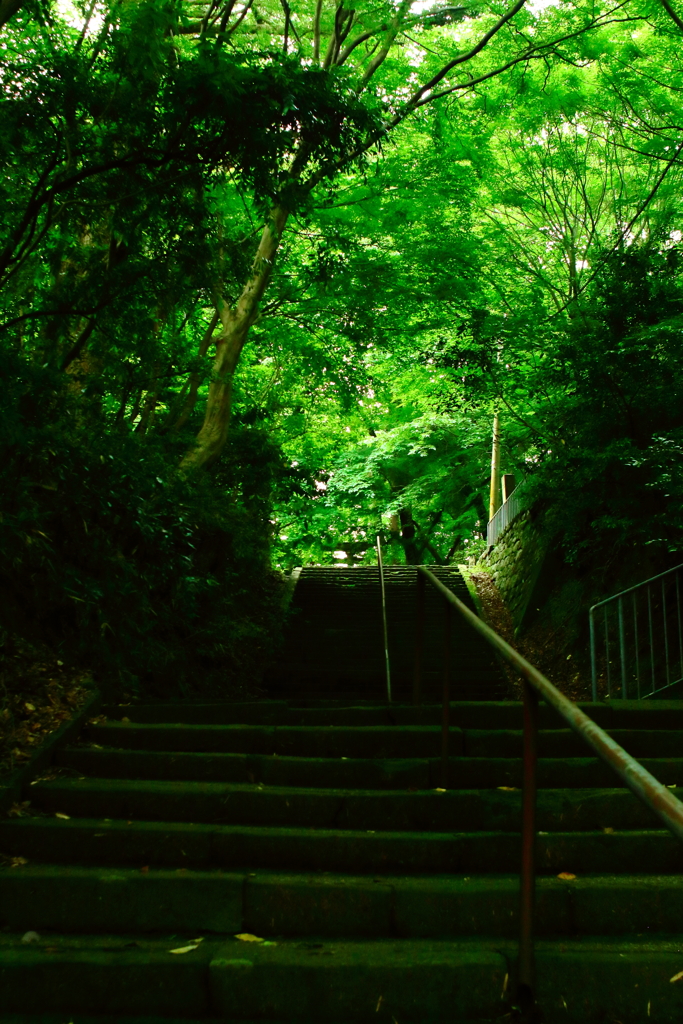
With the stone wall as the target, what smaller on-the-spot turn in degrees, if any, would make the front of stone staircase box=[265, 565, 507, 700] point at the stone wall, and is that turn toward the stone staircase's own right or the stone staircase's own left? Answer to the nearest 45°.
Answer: approximately 135° to the stone staircase's own left

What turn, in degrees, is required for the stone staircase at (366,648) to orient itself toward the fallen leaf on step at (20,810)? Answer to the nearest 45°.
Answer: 0° — it already faces it

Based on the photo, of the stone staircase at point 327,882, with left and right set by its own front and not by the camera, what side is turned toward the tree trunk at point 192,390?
back

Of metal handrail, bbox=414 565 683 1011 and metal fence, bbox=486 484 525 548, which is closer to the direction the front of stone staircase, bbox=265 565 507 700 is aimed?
the metal handrail

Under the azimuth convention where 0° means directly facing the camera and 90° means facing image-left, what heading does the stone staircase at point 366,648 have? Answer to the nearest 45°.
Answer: approximately 0°

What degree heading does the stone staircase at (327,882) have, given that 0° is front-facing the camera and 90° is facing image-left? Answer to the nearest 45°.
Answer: approximately 0°
